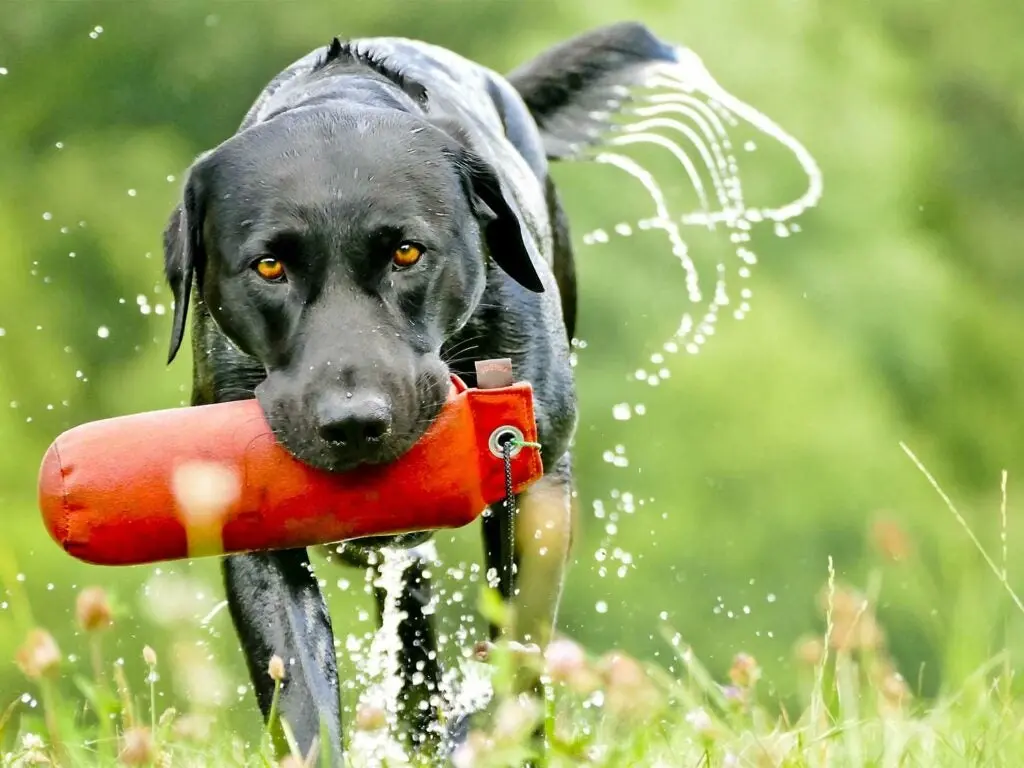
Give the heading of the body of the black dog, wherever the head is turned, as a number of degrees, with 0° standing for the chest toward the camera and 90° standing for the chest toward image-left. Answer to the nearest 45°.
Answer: approximately 0°
